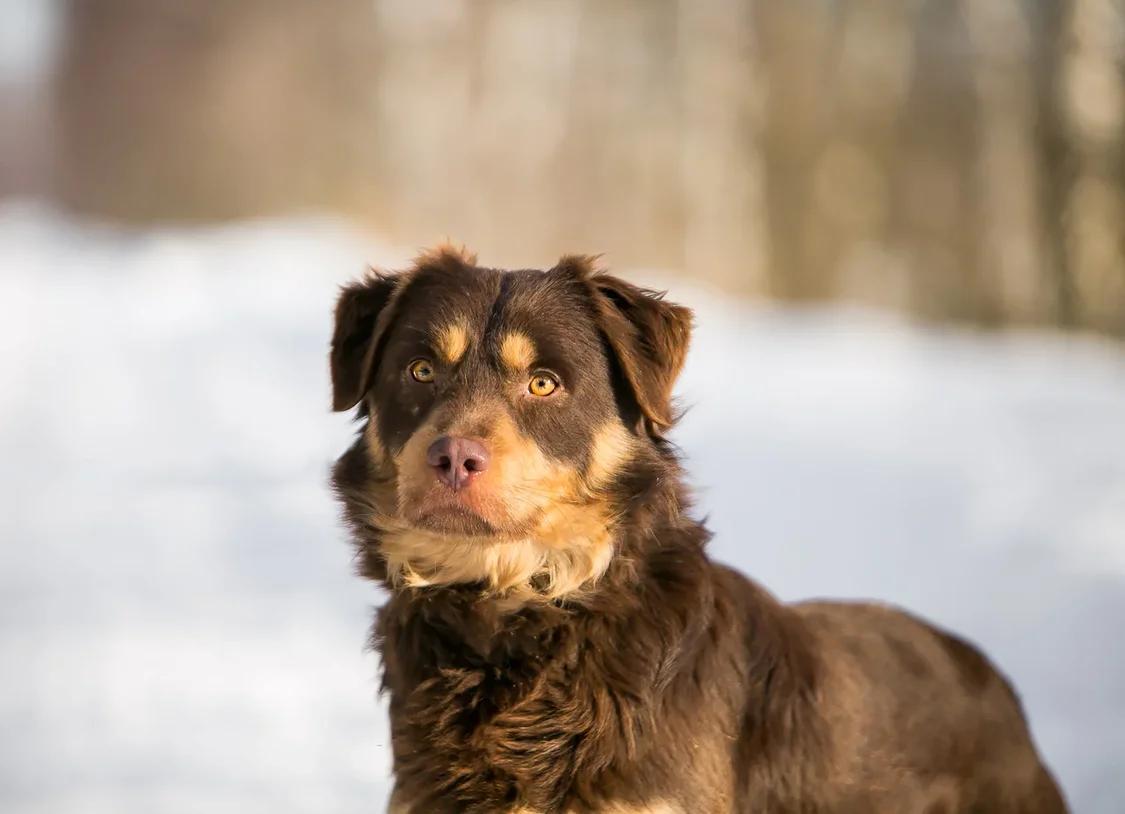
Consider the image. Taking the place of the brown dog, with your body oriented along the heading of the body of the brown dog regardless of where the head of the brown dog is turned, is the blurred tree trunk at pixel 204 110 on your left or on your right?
on your right

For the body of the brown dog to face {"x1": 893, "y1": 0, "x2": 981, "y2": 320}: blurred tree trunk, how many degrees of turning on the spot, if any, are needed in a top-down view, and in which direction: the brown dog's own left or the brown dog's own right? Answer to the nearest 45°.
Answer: approximately 135° to the brown dog's own right

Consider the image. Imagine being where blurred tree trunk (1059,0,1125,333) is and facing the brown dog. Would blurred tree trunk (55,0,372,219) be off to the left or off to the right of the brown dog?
right

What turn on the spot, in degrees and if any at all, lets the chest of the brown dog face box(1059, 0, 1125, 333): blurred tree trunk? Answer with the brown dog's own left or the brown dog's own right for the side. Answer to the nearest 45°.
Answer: approximately 180°

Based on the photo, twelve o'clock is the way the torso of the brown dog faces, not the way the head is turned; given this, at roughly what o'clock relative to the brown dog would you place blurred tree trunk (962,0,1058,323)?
The blurred tree trunk is roughly at 5 o'clock from the brown dog.

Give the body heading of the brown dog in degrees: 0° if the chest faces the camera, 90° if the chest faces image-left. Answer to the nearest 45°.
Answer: approximately 45°
